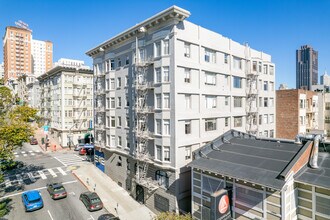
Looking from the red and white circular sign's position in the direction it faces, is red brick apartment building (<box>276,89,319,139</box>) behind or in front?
behind

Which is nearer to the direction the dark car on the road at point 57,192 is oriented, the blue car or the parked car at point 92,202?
the blue car

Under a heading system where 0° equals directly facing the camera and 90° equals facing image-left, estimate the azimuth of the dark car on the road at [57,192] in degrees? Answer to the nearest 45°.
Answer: approximately 135°

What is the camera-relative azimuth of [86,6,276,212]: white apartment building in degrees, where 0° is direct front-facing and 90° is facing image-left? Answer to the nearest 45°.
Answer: approximately 45°

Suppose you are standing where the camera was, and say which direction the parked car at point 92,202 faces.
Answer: facing away from the viewer and to the left of the viewer

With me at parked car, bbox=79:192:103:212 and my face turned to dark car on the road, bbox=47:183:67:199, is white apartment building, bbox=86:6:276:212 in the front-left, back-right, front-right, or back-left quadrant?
back-right

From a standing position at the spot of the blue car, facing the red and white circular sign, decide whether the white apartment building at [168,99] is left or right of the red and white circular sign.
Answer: left
